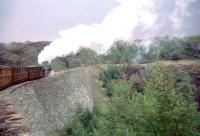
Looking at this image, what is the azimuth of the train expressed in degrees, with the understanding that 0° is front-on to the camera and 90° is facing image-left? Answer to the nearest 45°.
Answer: approximately 225°
